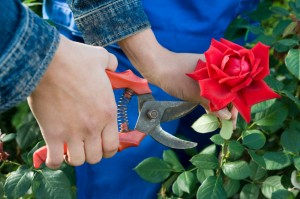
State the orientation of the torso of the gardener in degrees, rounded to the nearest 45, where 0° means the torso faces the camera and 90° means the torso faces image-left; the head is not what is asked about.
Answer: approximately 315°
